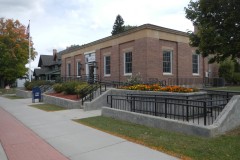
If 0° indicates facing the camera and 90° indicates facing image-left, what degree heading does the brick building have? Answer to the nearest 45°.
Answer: approximately 45°

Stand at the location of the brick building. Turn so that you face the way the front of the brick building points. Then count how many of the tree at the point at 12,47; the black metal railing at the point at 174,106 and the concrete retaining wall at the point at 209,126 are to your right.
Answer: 1

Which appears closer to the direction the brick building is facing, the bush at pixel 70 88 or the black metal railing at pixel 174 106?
the bush

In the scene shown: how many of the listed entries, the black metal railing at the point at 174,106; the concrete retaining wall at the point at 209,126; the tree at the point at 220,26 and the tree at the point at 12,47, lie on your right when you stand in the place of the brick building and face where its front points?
1

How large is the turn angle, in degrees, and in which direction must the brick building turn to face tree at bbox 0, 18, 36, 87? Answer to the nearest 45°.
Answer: approximately 90° to its right

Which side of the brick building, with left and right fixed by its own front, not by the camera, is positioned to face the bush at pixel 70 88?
front

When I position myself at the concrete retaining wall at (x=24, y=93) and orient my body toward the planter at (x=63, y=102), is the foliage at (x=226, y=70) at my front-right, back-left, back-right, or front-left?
front-left

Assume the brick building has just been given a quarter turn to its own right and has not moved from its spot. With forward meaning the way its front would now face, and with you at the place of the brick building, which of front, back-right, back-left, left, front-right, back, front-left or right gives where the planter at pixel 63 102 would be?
left

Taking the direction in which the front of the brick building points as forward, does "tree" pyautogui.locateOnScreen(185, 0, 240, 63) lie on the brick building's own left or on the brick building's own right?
on the brick building's own left
